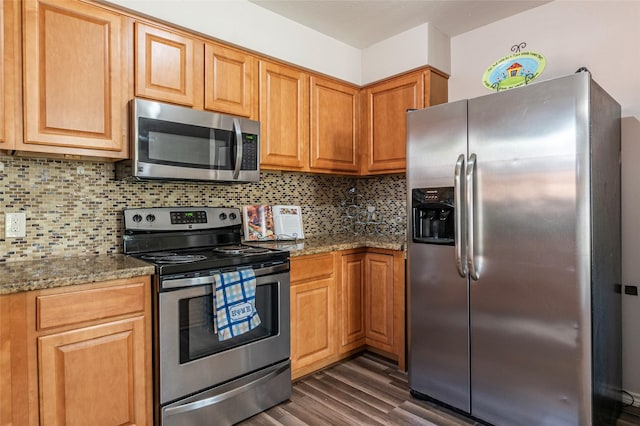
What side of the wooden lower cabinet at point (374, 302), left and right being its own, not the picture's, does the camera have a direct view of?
front

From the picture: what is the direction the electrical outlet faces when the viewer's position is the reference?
facing the viewer

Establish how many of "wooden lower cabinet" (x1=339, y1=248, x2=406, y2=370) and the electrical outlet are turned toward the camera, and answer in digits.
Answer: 2

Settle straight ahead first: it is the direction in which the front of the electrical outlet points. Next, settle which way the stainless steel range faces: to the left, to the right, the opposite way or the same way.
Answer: the same way

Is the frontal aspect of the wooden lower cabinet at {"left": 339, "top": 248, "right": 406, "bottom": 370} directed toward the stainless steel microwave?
no

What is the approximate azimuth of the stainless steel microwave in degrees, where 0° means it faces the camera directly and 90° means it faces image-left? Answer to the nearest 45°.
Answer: approximately 315°

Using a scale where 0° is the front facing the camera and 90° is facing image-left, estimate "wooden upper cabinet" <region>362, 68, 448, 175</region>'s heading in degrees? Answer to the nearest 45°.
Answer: approximately 45°

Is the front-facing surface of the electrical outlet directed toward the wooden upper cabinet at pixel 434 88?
no

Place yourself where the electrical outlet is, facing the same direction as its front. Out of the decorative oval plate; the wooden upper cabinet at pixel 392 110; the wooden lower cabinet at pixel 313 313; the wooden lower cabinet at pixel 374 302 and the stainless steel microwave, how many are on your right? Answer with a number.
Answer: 0

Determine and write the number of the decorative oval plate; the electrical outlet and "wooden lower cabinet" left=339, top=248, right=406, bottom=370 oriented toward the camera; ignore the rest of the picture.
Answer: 3

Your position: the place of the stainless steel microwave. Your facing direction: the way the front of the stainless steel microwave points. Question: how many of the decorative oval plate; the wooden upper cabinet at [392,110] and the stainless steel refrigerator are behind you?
0

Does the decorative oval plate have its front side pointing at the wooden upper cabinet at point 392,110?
no

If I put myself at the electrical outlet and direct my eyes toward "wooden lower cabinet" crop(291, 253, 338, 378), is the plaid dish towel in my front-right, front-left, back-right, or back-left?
front-right

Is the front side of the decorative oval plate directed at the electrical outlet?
no
